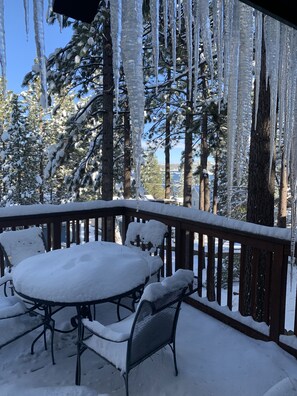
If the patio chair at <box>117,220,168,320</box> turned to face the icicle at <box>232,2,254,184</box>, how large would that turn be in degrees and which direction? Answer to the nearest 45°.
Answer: approximately 45° to its left

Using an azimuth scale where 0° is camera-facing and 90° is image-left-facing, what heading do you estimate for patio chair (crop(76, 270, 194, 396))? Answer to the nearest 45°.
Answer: approximately 135°

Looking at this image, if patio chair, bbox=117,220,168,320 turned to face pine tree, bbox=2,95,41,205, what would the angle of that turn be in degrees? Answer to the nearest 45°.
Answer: approximately 90° to its right

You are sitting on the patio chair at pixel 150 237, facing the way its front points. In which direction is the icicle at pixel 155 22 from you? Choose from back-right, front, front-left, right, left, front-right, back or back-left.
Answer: front-left

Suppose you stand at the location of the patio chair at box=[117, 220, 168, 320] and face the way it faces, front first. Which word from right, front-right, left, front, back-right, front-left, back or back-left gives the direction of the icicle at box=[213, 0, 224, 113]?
front-left

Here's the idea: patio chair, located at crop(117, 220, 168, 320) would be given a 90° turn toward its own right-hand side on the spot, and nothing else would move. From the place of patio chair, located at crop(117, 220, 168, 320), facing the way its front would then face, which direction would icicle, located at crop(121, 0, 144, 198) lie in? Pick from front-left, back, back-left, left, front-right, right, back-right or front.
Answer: back-left

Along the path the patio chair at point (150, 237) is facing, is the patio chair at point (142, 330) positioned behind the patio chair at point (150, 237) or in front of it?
in front

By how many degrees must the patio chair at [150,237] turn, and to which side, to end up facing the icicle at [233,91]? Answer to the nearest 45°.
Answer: approximately 45° to its left

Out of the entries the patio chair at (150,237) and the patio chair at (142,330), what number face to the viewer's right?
0

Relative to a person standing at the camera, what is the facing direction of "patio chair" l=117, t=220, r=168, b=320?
facing the viewer and to the left of the viewer

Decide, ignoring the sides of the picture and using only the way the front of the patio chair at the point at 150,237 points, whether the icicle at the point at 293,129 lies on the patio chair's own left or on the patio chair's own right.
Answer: on the patio chair's own left
